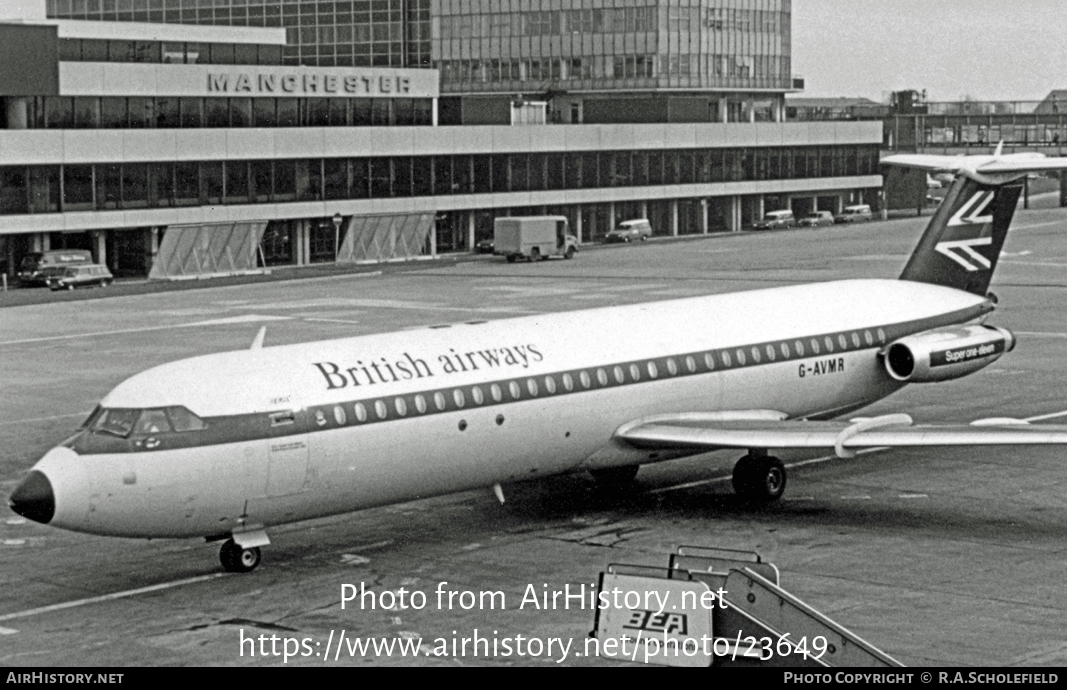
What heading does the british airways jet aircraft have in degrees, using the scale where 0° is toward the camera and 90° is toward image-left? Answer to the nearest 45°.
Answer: approximately 45°
